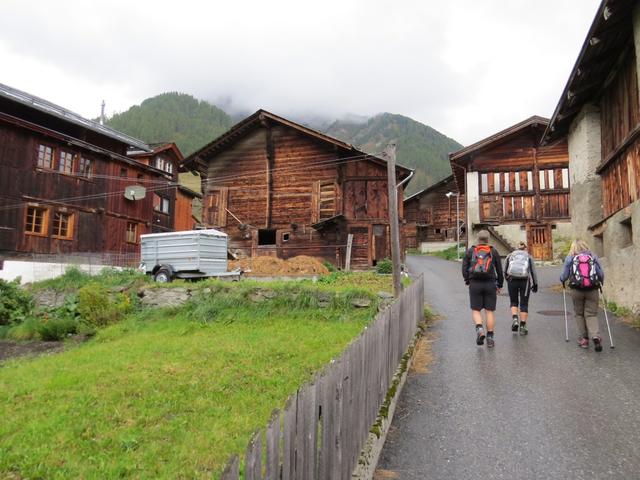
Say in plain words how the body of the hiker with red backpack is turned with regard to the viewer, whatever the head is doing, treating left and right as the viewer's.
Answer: facing away from the viewer

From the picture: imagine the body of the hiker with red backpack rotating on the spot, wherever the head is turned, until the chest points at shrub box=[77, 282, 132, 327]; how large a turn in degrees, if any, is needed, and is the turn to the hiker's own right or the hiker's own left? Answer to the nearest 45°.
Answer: approximately 90° to the hiker's own left

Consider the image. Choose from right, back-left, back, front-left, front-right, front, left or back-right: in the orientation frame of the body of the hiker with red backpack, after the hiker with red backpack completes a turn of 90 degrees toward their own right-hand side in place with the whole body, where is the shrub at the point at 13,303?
back

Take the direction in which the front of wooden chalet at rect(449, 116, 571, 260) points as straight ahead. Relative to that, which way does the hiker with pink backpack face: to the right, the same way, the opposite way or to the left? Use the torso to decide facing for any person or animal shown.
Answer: the opposite way

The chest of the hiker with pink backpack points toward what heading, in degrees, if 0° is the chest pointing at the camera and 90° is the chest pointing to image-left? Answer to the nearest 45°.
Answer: approximately 180°

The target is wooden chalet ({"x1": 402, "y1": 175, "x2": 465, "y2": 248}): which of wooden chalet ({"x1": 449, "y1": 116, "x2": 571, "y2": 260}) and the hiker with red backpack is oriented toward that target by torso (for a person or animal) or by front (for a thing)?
the hiker with red backpack

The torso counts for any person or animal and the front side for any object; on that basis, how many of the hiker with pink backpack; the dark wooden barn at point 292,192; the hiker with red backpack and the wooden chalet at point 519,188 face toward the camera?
2

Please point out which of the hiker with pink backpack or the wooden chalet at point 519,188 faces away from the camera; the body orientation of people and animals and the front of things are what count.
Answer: the hiker with pink backpack

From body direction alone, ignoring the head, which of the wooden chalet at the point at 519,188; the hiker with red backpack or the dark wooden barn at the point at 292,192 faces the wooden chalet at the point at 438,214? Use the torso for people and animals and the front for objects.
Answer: the hiker with red backpack

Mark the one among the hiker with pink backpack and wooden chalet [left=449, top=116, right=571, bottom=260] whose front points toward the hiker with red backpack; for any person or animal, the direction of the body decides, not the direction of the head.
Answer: the wooden chalet
